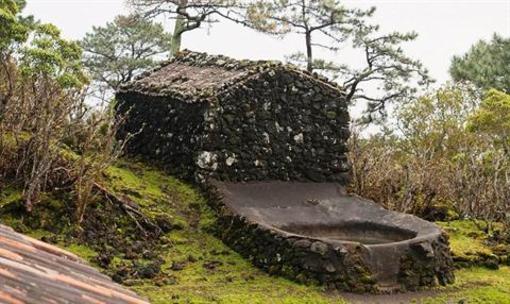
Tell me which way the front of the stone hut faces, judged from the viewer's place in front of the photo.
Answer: facing the viewer and to the right of the viewer

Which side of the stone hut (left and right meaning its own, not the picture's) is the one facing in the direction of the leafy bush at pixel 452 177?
left

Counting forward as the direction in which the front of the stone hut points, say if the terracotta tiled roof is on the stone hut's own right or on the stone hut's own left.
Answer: on the stone hut's own right

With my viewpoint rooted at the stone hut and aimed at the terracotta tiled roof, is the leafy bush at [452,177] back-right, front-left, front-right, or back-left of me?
back-left

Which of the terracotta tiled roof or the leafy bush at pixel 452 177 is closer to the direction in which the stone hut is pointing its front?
the terracotta tiled roof
